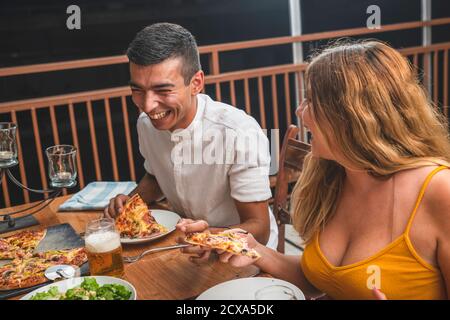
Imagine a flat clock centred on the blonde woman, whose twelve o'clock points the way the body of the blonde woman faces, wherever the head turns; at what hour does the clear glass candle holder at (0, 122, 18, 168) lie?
The clear glass candle holder is roughly at 2 o'clock from the blonde woman.

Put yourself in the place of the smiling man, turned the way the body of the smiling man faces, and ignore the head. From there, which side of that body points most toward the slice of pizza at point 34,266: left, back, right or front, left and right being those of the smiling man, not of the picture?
front

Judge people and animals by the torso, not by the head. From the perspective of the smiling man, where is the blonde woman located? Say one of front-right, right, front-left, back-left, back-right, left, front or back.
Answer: left

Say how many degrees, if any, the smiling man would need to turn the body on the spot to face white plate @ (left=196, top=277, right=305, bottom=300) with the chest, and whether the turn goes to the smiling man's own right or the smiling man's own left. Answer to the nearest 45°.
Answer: approximately 45° to the smiling man's own left

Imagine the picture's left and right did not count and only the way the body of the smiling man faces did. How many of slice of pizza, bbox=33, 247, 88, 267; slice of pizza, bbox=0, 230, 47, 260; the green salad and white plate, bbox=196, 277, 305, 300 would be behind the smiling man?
0

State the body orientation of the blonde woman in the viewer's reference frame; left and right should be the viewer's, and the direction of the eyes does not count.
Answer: facing the viewer and to the left of the viewer

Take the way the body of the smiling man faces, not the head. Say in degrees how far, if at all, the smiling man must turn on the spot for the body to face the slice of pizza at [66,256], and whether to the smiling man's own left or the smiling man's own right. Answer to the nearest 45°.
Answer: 0° — they already face it

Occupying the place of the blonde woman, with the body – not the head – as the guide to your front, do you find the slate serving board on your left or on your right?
on your right

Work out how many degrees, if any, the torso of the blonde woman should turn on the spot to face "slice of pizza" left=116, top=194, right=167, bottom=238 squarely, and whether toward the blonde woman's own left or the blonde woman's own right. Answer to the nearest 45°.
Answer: approximately 45° to the blonde woman's own right
